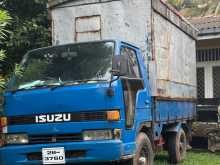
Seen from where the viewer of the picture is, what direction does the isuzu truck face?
facing the viewer and to the left of the viewer
